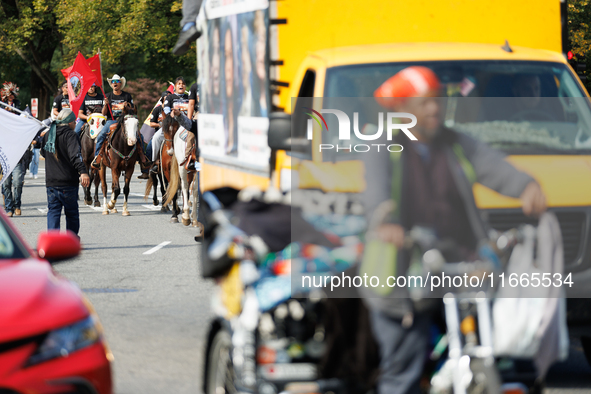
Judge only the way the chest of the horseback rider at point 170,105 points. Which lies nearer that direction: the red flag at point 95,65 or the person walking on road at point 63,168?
the person walking on road

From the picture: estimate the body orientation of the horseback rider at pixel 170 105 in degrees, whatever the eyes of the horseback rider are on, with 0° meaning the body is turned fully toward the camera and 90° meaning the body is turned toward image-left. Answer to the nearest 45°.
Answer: approximately 0°

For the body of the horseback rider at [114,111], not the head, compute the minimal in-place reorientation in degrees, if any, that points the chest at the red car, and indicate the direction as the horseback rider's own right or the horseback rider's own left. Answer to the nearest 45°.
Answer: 0° — they already face it

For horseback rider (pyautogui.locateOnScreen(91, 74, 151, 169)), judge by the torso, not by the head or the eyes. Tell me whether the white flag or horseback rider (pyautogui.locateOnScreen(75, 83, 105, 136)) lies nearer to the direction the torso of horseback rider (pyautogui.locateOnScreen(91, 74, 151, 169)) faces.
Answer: the white flag

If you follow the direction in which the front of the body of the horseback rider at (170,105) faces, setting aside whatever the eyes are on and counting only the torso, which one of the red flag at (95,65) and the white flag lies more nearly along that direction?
the white flag

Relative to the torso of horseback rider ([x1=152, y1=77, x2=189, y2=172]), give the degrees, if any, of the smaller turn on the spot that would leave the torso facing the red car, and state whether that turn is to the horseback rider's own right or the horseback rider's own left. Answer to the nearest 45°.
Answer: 0° — they already face it

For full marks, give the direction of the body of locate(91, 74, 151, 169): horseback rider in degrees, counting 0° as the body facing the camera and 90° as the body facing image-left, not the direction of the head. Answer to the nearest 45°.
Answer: approximately 0°

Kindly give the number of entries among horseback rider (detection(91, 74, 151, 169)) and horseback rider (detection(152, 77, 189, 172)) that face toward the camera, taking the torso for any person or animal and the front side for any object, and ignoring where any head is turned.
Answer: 2
